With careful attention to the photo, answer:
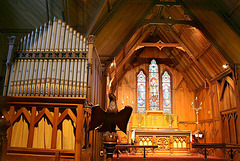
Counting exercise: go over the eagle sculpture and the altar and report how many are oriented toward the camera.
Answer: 2

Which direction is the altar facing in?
toward the camera

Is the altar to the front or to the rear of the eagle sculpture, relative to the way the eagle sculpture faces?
to the rear

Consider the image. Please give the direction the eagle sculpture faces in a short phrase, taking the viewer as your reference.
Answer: facing the viewer

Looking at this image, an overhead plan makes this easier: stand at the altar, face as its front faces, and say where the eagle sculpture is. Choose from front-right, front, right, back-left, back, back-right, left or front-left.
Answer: front

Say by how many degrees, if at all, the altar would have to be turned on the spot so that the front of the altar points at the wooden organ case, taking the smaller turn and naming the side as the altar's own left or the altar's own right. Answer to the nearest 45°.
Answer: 0° — it already faces it

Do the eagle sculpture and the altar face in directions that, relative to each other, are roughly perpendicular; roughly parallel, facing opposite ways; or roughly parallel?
roughly parallel
